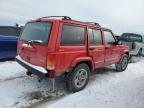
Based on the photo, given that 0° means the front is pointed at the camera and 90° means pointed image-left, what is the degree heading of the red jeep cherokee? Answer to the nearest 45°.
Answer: approximately 225°

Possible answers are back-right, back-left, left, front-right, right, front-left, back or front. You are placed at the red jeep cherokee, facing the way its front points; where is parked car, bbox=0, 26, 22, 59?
left

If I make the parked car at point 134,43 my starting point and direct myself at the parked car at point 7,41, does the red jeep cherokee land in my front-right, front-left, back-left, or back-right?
front-left

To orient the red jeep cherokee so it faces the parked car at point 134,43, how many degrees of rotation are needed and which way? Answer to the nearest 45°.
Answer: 0° — it already faces it
